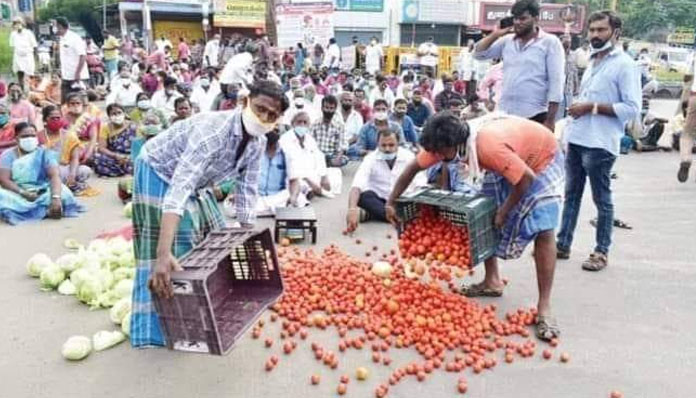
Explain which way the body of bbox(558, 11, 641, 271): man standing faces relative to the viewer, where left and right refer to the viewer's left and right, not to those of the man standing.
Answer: facing the viewer and to the left of the viewer

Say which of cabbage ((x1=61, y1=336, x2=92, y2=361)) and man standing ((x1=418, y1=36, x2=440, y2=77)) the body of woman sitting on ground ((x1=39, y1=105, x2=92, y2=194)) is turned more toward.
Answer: the cabbage

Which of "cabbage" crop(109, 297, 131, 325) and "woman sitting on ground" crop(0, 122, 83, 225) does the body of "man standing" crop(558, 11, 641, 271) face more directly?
the cabbage

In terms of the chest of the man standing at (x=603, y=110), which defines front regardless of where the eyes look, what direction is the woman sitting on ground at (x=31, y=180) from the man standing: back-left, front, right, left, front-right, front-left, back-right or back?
front-right

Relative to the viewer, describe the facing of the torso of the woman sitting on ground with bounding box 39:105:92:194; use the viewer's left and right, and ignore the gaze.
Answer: facing the viewer and to the right of the viewer

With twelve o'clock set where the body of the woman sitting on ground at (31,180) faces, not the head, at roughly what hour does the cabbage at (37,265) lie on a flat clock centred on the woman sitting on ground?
The cabbage is roughly at 12 o'clock from the woman sitting on ground.

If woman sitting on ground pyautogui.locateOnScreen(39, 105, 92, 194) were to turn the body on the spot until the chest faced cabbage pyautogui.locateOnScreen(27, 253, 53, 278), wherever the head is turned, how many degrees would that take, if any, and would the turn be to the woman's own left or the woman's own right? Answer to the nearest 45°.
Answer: approximately 45° to the woman's own right

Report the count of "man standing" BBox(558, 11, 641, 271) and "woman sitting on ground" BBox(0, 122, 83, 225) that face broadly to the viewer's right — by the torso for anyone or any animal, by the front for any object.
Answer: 0

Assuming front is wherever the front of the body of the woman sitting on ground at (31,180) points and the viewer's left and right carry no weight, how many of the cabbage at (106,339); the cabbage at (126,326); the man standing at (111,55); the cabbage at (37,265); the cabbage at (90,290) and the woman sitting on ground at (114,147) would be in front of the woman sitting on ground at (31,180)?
4

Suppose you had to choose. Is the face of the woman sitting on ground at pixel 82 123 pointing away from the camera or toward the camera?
toward the camera

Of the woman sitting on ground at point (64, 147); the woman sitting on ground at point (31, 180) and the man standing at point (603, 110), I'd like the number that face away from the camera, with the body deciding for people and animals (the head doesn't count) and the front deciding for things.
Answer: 0

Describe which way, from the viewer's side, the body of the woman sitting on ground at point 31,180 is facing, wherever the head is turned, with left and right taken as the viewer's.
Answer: facing the viewer

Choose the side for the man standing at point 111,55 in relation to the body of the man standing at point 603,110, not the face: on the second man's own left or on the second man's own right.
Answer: on the second man's own right

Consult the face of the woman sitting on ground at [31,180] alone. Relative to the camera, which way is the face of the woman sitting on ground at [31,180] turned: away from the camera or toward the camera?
toward the camera

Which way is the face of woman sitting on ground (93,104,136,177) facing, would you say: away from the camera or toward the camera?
toward the camera

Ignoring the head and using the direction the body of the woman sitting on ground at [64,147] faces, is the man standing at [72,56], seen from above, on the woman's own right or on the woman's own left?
on the woman's own left
